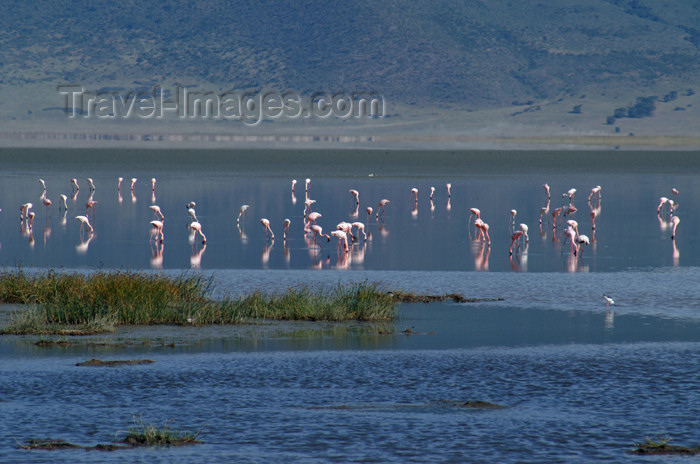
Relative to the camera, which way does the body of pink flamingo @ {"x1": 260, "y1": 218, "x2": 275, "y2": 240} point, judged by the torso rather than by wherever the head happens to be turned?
to the viewer's right

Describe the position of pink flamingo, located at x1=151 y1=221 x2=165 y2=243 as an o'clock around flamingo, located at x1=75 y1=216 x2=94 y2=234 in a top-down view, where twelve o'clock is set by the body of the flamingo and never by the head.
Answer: The pink flamingo is roughly at 2 o'clock from the flamingo.

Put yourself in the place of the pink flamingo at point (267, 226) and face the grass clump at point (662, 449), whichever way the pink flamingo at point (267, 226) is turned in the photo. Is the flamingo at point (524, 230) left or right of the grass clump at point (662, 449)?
left

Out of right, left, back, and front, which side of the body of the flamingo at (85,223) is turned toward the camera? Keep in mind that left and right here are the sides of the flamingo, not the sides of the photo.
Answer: right
